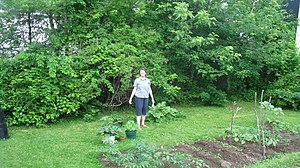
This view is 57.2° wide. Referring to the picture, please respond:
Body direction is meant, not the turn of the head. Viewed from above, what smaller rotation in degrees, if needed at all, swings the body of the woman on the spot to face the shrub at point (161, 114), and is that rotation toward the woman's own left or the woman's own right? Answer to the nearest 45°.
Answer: approximately 135° to the woman's own left

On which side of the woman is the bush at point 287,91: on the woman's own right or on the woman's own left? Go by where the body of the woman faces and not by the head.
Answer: on the woman's own left

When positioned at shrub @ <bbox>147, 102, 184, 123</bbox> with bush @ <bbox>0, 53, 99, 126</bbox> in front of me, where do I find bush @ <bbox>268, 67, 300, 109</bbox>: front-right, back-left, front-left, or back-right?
back-right

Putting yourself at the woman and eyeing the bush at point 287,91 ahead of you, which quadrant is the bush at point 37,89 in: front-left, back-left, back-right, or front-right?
back-left

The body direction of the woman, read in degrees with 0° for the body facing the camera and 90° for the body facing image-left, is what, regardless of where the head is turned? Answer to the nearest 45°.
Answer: approximately 0°

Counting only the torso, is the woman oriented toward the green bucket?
yes

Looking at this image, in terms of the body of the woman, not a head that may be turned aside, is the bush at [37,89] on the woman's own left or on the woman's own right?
on the woman's own right

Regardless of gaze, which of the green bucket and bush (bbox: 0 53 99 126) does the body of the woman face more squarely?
the green bucket

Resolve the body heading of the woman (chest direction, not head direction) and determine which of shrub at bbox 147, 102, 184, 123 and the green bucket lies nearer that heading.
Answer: the green bucket
